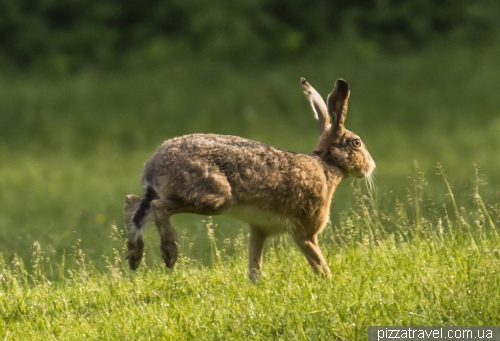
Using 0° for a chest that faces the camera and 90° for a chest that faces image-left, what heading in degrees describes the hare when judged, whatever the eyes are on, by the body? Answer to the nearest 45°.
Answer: approximately 270°
